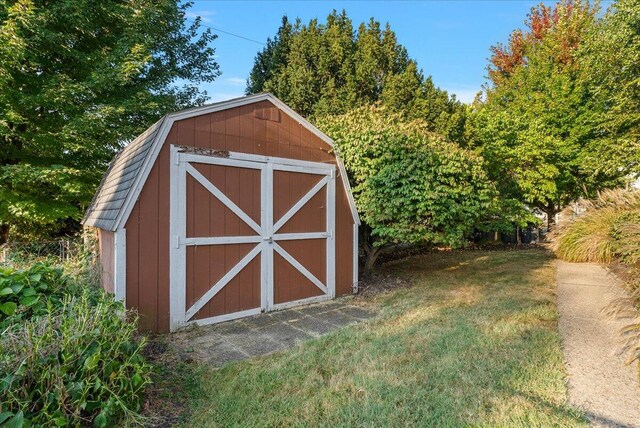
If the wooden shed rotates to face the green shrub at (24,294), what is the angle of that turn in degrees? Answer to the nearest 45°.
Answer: approximately 90° to its right

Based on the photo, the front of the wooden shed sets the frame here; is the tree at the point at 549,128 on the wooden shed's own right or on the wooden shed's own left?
on the wooden shed's own left

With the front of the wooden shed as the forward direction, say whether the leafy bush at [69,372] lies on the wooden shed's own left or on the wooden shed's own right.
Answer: on the wooden shed's own right

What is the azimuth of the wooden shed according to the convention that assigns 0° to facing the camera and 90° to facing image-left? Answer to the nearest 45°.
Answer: approximately 315°

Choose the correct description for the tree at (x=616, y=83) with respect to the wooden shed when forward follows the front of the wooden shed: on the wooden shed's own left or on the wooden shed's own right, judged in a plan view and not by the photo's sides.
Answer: on the wooden shed's own left
